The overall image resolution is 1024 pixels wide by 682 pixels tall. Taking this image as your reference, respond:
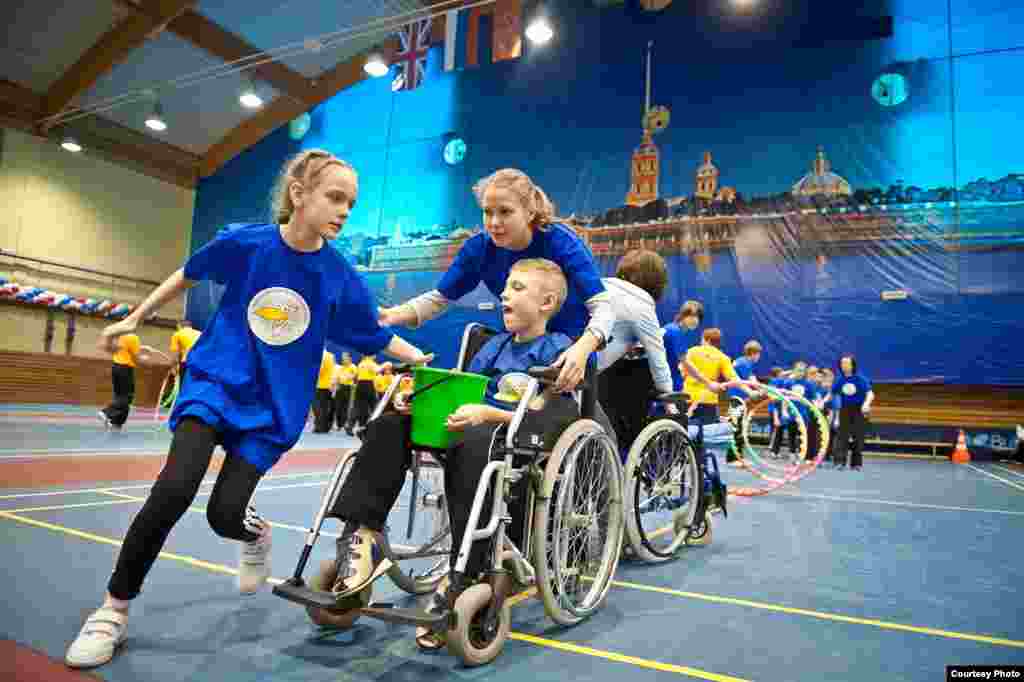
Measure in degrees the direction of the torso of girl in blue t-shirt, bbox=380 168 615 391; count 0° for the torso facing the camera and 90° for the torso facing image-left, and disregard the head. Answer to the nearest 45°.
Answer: approximately 45°

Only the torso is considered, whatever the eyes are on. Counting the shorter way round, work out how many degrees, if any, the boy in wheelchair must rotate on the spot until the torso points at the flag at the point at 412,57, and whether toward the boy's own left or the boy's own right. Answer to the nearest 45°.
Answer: approximately 135° to the boy's own right

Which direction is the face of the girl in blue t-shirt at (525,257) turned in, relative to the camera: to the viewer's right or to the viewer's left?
to the viewer's left

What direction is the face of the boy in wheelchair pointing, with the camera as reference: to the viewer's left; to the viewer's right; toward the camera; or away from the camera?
to the viewer's left

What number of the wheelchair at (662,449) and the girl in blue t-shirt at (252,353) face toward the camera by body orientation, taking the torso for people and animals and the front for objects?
1

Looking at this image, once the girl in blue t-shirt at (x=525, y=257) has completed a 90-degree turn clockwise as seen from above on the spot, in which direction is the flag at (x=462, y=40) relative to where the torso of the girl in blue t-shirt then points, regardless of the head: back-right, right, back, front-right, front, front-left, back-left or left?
front-right

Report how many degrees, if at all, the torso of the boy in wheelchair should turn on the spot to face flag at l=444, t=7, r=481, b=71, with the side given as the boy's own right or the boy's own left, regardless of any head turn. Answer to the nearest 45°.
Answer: approximately 135° to the boy's own right

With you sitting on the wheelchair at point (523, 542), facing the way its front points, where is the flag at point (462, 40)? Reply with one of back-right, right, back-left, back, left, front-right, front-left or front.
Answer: back-right

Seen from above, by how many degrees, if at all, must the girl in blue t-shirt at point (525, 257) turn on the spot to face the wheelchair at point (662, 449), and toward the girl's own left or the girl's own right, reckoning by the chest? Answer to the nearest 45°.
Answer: approximately 180°

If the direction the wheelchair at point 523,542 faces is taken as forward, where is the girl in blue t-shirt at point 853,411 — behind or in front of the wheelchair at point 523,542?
behind

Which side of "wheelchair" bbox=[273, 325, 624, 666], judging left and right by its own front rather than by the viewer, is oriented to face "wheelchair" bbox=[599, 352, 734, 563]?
back
